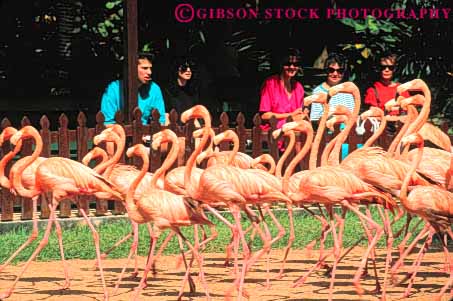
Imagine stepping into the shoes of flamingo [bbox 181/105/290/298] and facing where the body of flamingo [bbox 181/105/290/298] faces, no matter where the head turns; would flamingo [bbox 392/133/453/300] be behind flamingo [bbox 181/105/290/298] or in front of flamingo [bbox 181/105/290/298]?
behind

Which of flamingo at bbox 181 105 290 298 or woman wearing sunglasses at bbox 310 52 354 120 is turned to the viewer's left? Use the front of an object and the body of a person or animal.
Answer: the flamingo

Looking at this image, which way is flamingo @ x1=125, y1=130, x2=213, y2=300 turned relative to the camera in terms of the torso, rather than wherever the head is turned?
to the viewer's left

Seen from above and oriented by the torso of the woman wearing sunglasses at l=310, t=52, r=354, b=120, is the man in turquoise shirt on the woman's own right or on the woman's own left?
on the woman's own right

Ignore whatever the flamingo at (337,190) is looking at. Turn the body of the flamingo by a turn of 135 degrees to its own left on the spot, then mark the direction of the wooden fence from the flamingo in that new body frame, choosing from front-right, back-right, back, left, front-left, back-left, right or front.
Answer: back

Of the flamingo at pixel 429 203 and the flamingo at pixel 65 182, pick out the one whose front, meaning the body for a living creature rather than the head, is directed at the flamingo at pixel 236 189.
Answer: the flamingo at pixel 429 203

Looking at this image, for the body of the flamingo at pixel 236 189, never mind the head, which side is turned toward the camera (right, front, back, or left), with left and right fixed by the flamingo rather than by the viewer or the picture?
left

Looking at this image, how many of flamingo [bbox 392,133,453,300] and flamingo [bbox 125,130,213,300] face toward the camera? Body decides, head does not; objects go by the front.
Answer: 0

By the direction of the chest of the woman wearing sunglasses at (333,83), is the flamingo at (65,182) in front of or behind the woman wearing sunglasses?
in front

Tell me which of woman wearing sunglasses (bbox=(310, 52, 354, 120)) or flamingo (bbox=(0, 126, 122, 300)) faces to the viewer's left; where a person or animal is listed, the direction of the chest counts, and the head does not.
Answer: the flamingo

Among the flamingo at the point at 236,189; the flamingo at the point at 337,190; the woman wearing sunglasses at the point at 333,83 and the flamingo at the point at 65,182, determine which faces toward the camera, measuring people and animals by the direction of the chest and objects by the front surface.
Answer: the woman wearing sunglasses

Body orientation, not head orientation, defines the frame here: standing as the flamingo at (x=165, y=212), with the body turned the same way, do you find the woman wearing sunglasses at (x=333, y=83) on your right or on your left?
on your right

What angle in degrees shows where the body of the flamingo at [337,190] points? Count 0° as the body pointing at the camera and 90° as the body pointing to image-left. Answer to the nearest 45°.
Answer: approximately 90°

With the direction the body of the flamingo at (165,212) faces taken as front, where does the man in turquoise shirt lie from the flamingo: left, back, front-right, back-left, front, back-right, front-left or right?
right

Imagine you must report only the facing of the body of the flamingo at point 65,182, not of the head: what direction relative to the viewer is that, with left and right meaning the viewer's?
facing to the left of the viewer

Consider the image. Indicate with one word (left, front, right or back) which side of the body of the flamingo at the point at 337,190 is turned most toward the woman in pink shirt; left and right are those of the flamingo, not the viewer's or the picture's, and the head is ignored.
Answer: right
